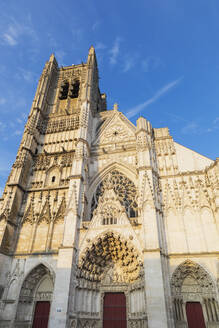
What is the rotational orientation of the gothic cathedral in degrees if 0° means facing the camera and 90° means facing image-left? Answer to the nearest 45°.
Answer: approximately 0°
